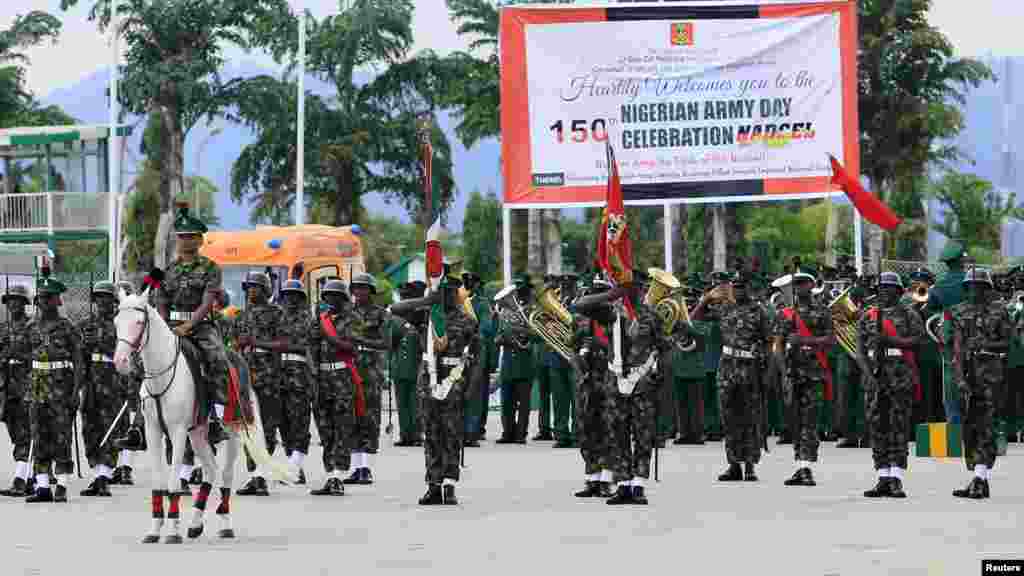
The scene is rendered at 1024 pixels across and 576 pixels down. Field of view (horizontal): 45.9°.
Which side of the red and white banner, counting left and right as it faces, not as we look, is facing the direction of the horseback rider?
front

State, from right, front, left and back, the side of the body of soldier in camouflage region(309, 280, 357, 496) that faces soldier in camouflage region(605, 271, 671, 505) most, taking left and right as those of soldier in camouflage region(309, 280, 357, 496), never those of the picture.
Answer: left

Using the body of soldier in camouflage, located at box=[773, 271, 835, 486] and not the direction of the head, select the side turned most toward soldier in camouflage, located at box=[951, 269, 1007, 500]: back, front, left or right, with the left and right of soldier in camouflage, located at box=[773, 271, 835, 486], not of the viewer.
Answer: left

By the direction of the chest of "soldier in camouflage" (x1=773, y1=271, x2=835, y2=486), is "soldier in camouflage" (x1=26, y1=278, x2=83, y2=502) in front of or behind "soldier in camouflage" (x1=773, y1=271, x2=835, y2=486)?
in front

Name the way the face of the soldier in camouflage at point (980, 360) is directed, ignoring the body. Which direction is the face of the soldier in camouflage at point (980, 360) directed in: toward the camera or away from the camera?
toward the camera

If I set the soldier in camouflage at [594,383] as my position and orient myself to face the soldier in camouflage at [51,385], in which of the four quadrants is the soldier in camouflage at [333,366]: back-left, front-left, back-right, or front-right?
front-right

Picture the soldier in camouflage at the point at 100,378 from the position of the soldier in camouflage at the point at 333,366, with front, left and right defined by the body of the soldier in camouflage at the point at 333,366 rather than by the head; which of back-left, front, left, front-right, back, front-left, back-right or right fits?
front-right

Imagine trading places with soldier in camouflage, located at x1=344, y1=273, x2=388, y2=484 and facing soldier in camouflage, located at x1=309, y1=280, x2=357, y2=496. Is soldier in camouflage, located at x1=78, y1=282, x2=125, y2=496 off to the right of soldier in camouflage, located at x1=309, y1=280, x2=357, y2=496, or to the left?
right

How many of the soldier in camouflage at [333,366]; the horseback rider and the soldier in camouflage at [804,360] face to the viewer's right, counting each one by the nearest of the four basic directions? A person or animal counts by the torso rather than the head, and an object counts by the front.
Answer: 0

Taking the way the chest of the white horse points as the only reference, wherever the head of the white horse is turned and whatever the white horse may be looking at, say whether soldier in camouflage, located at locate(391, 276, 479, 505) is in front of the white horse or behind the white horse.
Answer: behind

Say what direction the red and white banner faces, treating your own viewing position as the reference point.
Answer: facing the viewer

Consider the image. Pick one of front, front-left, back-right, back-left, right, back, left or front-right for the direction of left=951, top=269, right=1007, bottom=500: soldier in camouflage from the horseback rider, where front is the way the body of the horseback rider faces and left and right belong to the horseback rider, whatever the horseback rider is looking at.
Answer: back-left

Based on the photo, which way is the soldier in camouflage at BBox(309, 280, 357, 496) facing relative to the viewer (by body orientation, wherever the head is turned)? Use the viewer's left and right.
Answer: facing the viewer and to the left of the viewer

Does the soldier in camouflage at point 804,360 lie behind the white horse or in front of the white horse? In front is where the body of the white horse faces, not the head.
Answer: behind

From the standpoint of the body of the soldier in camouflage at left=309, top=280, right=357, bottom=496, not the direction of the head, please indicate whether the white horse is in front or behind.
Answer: in front
